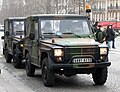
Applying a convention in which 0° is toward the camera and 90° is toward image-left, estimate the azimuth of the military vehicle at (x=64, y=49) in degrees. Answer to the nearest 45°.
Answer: approximately 315°

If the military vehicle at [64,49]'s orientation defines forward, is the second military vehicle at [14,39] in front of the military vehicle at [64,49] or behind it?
behind
